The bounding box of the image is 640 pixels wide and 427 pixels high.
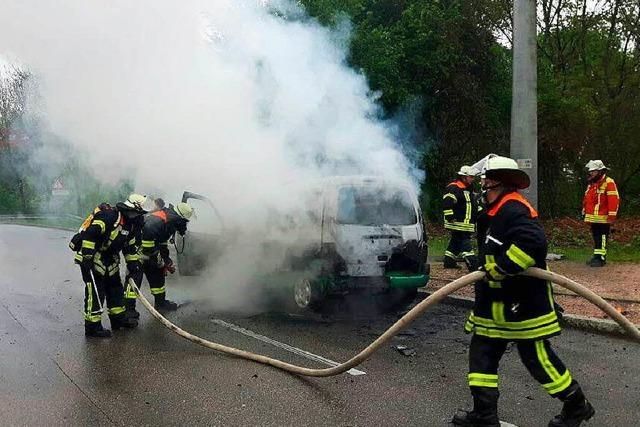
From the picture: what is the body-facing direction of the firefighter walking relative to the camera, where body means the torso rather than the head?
to the viewer's left

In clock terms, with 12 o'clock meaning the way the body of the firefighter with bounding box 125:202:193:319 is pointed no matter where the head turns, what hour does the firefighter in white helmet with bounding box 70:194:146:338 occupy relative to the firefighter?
The firefighter in white helmet is roughly at 4 o'clock from the firefighter.

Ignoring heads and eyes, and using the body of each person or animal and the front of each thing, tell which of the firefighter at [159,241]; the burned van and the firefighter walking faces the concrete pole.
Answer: the firefighter

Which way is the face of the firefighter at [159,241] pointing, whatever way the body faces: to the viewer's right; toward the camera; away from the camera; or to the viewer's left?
to the viewer's right

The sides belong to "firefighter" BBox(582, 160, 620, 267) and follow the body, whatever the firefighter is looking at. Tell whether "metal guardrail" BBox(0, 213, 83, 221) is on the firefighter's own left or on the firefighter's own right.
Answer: on the firefighter's own right

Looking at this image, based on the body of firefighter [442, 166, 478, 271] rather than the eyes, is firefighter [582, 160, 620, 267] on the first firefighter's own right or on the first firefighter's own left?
on the first firefighter's own left

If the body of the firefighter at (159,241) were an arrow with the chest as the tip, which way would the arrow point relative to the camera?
to the viewer's right

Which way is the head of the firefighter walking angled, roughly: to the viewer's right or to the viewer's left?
to the viewer's left
